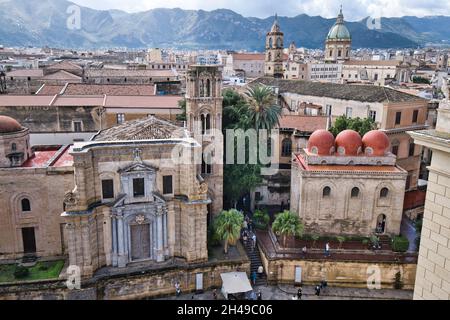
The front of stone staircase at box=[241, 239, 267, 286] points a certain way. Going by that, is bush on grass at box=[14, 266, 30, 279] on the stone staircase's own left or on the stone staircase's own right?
on the stone staircase's own right

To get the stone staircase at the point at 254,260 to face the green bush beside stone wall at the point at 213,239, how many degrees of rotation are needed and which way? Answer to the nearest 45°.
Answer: approximately 90° to its right

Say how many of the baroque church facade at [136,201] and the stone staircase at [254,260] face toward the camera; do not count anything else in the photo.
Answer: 2

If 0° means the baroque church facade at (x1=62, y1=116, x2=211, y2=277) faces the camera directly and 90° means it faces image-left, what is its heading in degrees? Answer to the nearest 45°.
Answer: approximately 0°

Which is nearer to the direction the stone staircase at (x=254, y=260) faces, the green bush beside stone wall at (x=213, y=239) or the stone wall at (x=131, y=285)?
the stone wall

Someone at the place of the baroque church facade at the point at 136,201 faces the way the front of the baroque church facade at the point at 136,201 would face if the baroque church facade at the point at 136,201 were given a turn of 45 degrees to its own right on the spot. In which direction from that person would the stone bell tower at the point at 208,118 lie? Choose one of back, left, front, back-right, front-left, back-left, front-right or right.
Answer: back

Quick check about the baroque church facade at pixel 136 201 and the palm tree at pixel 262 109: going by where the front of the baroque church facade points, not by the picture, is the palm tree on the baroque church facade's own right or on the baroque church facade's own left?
on the baroque church facade's own left

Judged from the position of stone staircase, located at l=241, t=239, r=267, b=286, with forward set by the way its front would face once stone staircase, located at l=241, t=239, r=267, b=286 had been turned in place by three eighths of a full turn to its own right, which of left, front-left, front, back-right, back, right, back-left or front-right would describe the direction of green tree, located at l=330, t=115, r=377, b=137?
right
